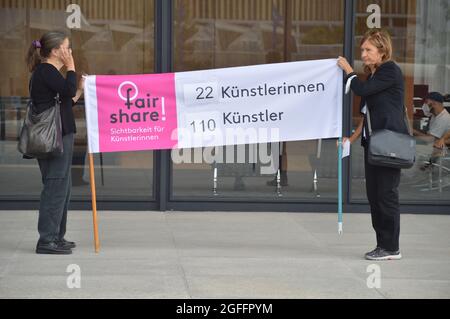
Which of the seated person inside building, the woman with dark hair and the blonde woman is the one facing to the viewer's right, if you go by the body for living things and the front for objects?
the woman with dark hair

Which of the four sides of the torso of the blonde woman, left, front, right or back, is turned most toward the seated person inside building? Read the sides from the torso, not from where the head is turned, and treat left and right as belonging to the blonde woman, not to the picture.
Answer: right

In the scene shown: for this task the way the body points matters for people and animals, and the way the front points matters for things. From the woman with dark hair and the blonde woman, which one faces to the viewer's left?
the blonde woman

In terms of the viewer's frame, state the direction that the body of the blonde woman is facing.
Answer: to the viewer's left

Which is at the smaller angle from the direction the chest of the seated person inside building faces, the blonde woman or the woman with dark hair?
the woman with dark hair

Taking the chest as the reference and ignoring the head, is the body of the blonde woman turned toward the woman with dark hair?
yes

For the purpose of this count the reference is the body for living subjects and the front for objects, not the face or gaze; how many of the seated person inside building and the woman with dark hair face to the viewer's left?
1

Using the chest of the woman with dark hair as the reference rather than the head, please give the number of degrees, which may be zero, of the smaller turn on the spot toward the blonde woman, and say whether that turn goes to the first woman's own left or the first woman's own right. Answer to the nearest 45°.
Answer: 0° — they already face them

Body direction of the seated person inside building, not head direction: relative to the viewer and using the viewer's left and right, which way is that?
facing to the left of the viewer

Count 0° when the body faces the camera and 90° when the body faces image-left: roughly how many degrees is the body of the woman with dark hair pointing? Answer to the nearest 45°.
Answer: approximately 270°

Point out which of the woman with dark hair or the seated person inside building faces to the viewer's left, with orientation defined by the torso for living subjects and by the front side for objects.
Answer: the seated person inside building

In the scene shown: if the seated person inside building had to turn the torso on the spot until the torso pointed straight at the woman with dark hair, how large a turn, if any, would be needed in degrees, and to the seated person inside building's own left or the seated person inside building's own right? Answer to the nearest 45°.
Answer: approximately 45° to the seated person inside building's own left
